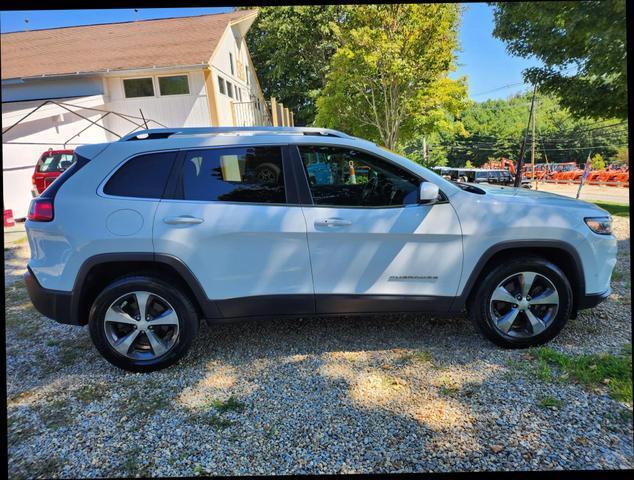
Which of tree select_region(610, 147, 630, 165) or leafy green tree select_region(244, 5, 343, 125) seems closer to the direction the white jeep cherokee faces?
the tree

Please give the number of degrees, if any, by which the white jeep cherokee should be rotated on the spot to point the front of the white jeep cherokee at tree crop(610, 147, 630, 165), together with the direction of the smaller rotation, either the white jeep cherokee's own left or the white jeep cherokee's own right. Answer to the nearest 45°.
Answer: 0° — it already faces it

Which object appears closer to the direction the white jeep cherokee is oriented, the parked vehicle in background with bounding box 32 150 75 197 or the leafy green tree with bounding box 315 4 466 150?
the leafy green tree

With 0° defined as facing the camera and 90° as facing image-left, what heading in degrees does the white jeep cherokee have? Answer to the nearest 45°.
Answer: approximately 270°

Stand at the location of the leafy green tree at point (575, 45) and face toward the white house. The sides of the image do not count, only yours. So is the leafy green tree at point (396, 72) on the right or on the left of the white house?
right

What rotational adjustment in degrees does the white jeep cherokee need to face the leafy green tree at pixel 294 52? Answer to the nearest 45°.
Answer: approximately 90° to its left

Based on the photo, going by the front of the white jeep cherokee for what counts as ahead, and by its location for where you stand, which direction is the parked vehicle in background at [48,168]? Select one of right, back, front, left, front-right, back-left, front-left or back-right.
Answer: back-left

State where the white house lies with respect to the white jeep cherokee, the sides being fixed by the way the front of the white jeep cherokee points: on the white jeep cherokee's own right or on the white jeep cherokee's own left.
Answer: on the white jeep cherokee's own left
